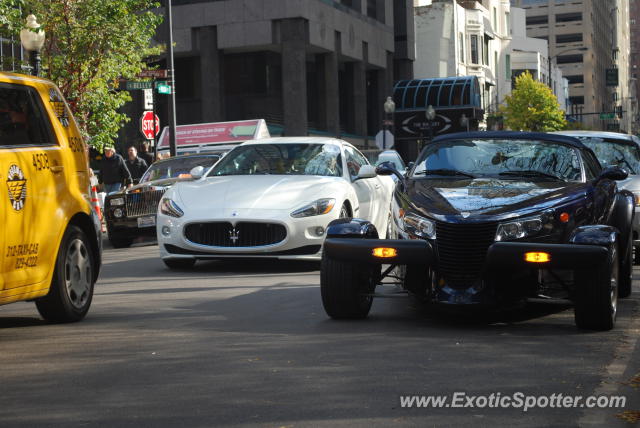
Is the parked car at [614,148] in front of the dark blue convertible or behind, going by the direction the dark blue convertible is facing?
behind

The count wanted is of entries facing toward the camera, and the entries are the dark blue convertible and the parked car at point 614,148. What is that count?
2

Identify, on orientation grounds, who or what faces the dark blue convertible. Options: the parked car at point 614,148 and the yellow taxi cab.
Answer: the parked car

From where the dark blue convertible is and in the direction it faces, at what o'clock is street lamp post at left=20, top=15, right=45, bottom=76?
The street lamp post is roughly at 5 o'clock from the dark blue convertible.

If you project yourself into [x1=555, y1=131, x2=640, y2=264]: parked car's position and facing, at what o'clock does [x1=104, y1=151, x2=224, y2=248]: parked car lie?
[x1=104, y1=151, x2=224, y2=248]: parked car is roughly at 3 o'clock from [x1=555, y1=131, x2=640, y2=264]: parked car.

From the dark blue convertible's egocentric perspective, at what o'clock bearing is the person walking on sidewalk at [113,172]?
The person walking on sidewalk is roughly at 5 o'clock from the dark blue convertible.

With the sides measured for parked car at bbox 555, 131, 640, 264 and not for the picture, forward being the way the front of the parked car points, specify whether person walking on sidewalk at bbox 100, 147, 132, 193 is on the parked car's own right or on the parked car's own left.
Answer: on the parked car's own right

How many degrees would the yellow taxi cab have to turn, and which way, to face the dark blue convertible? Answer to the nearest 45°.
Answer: approximately 135° to its left

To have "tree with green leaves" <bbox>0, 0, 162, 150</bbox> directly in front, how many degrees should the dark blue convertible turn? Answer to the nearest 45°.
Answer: approximately 135° to its right
